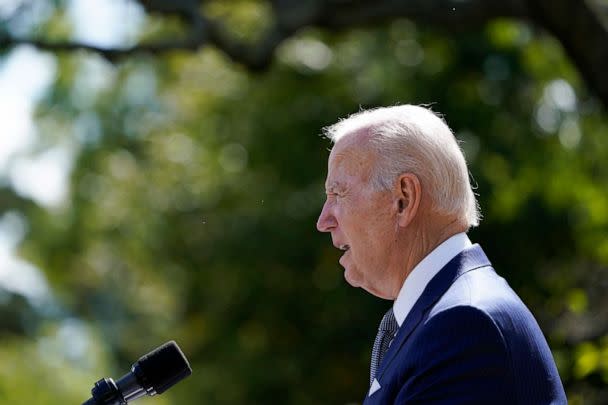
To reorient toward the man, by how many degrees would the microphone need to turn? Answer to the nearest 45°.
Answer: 0° — it already faces them

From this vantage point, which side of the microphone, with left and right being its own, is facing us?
right

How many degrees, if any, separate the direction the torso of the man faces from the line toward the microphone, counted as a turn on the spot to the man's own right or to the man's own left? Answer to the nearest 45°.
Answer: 0° — they already face it

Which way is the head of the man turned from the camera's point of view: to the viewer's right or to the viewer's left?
to the viewer's left

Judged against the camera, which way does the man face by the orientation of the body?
to the viewer's left

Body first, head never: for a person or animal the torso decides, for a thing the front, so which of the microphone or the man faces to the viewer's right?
the microphone

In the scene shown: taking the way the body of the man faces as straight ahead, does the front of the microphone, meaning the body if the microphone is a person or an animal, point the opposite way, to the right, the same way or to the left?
the opposite way

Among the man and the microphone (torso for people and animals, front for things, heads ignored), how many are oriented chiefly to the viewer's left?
1
